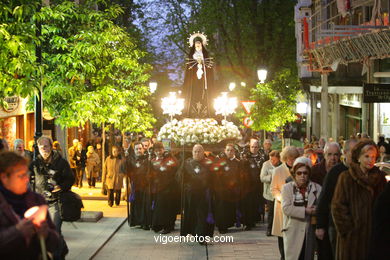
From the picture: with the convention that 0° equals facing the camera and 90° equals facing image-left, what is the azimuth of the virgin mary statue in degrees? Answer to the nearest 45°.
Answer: approximately 0°

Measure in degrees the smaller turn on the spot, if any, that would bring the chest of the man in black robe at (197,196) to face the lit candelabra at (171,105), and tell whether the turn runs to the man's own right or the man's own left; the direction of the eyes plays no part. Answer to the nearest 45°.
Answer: approximately 180°

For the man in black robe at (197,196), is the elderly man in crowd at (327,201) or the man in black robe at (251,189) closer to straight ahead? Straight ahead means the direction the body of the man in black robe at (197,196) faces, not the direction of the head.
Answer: the elderly man in crowd

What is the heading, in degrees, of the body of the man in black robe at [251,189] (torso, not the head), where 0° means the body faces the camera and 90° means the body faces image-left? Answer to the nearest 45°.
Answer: approximately 0°
